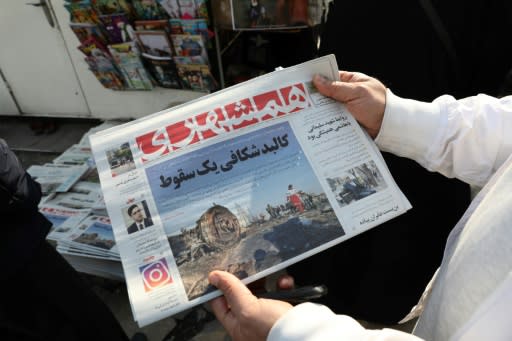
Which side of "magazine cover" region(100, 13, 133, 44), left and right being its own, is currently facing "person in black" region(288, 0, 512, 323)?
front

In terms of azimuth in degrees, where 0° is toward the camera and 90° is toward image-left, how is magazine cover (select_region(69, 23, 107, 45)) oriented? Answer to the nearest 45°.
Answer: approximately 0°

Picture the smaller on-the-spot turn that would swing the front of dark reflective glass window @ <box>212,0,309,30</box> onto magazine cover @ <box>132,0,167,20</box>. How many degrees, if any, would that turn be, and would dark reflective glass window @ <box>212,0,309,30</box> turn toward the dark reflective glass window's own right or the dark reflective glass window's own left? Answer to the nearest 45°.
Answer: approximately 135° to the dark reflective glass window's own right

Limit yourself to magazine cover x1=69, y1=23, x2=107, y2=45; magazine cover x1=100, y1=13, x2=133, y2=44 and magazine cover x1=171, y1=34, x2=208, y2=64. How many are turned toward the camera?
3

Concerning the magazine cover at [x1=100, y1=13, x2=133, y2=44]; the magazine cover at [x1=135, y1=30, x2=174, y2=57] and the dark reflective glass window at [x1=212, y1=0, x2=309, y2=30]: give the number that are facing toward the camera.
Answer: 3

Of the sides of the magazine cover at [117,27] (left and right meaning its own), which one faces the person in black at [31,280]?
front
